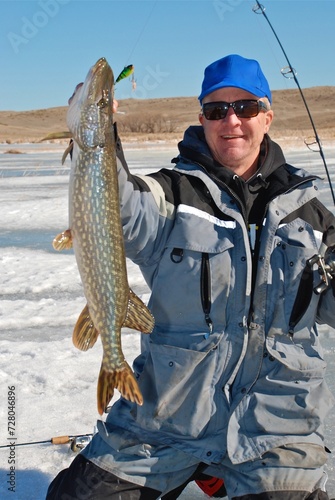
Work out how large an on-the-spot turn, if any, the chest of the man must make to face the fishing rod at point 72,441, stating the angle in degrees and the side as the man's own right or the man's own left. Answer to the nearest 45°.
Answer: approximately 90° to the man's own right

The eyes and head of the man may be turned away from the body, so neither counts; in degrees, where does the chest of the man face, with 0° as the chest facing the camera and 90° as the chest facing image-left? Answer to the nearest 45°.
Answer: approximately 0°
